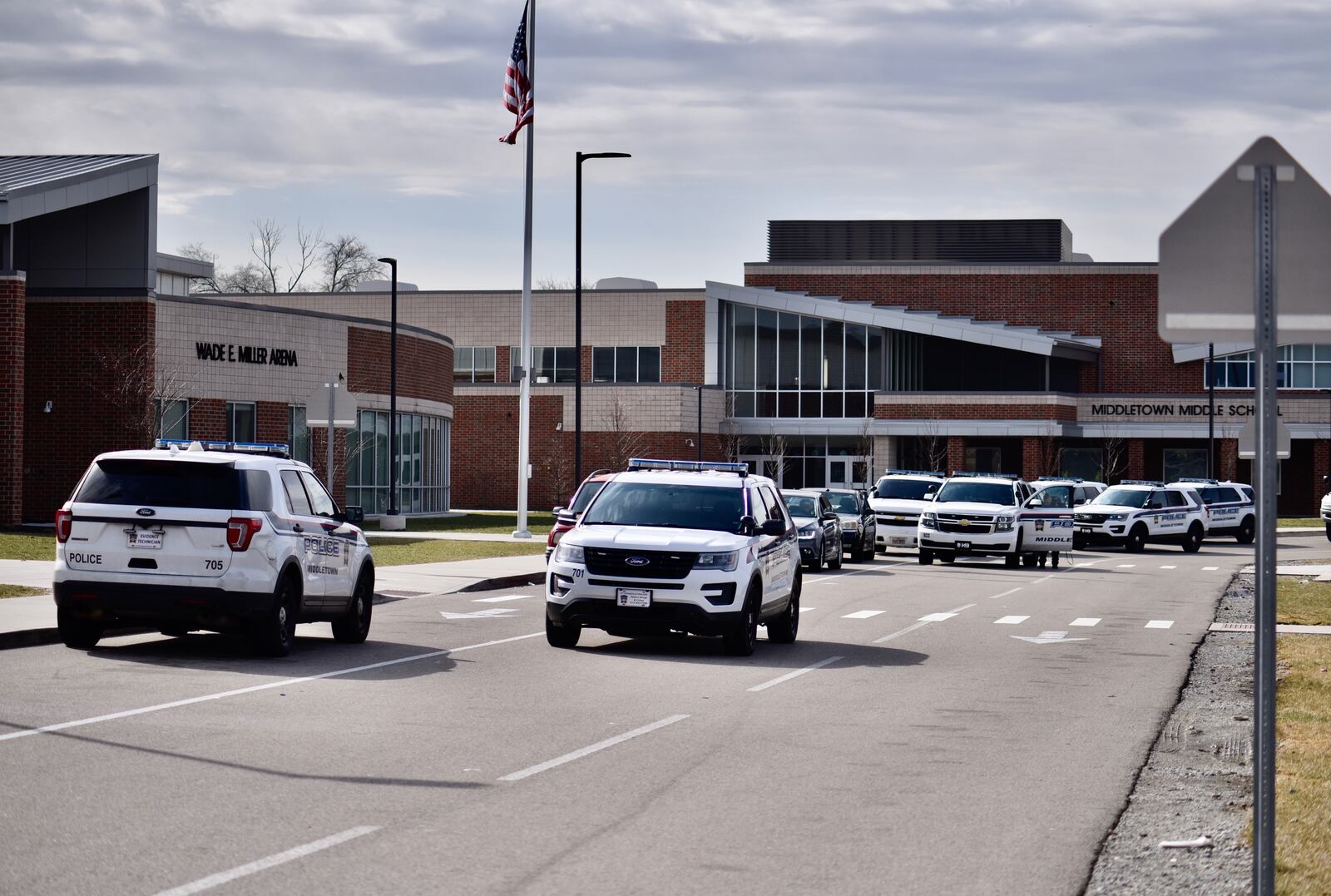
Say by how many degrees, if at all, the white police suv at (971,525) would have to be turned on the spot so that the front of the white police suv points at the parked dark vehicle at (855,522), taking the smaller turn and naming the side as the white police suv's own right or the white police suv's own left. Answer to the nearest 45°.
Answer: approximately 90° to the white police suv's own right

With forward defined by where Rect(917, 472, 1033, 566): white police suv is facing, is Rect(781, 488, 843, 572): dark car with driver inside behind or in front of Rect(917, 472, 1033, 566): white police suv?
in front

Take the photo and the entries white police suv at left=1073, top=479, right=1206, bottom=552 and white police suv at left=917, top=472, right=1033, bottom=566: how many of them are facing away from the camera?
0

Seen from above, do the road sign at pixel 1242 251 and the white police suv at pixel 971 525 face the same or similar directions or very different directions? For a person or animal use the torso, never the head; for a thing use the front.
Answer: very different directions

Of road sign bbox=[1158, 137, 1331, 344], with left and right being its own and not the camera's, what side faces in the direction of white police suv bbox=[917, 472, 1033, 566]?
front

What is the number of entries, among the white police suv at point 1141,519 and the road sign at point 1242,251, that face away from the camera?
1

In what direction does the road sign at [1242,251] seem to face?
away from the camera

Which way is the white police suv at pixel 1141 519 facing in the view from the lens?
facing the viewer and to the left of the viewer

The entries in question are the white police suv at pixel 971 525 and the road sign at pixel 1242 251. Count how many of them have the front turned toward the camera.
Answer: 1

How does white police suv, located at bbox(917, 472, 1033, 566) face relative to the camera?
toward the camera
